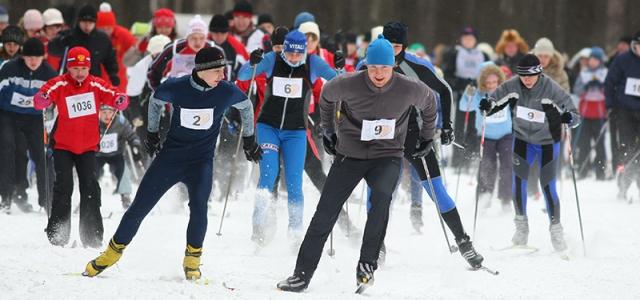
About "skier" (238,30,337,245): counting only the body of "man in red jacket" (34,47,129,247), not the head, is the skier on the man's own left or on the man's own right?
on the man's own left

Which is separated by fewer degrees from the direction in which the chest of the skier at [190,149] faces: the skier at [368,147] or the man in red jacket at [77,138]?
the skier

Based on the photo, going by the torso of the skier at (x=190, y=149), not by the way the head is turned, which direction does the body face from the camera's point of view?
toward the camera

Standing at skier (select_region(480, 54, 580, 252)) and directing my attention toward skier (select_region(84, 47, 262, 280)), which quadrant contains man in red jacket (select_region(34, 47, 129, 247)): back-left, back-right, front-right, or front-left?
front-right

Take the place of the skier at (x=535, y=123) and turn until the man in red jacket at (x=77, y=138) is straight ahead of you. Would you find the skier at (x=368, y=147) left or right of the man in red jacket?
left

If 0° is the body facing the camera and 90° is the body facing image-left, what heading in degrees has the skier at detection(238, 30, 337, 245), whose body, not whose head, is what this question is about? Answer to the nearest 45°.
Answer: approximately 0°

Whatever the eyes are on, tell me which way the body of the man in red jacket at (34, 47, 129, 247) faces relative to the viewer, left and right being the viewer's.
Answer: facing the viewer

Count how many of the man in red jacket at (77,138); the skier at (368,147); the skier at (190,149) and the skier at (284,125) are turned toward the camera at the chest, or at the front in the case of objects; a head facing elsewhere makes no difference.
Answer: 4

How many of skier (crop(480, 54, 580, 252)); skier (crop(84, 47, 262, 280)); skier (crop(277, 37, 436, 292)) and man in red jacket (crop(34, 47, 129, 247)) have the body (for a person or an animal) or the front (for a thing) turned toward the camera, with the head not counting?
4

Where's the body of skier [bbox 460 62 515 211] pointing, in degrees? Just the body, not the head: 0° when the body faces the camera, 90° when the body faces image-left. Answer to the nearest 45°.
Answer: approximately 0°

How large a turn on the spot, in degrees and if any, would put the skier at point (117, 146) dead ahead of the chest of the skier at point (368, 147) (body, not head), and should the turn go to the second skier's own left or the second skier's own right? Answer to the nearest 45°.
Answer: approximately 135° to the second skier's own right

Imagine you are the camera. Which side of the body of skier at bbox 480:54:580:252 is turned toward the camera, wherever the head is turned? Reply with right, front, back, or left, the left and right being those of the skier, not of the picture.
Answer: front
